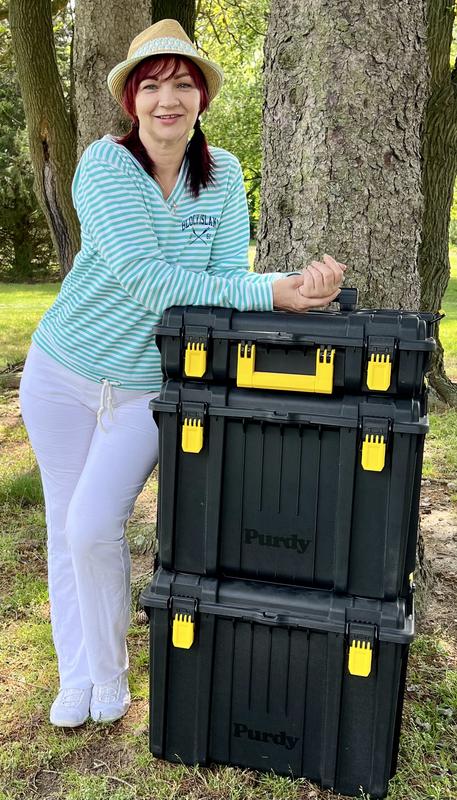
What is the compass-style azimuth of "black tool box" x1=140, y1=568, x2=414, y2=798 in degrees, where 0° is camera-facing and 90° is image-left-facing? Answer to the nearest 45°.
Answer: approximately 0°

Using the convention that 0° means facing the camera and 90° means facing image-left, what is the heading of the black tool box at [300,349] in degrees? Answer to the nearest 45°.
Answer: approximately 0°

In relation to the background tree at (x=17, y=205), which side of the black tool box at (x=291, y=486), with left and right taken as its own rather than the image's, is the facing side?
back

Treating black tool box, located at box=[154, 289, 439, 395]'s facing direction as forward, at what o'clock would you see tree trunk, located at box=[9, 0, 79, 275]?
The tree trunk is roughly at 5 o'clock from the black tool box.

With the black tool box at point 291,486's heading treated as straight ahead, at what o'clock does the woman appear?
The woman is roughly at 4 o'clock from the black tool box.

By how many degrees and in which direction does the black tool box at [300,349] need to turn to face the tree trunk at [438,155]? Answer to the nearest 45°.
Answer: approximately 180°

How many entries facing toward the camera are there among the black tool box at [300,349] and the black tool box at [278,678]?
2

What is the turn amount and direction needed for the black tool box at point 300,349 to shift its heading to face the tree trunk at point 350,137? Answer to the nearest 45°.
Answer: approximately 180°

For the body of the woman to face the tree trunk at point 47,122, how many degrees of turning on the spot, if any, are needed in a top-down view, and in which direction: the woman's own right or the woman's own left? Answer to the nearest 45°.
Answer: approximately 135° to the woman's own left

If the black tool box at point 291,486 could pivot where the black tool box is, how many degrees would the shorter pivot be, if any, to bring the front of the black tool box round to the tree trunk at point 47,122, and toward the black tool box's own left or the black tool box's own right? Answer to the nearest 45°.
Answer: approximately 135° to the black tool box's own right
